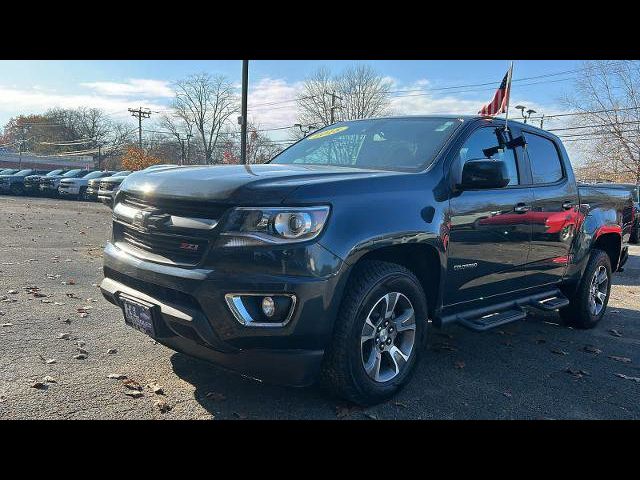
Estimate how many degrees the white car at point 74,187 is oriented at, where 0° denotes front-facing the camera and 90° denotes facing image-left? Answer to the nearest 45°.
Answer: approximately 45°

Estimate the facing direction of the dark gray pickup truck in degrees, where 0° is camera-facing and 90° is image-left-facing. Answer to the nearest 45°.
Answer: approximately 45°

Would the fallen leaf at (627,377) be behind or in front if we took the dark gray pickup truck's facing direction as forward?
behind

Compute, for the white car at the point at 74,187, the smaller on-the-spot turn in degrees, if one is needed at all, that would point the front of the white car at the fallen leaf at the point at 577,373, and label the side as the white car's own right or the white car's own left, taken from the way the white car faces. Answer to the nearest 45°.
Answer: approximately 45° to the white car's own left

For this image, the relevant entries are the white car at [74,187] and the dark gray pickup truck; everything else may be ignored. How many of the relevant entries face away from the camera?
0

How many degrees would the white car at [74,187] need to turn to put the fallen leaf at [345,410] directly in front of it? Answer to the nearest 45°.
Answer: approximately 45° to its left

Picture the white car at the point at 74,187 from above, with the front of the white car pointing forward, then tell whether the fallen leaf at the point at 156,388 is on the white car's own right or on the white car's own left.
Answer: on the white car's own left

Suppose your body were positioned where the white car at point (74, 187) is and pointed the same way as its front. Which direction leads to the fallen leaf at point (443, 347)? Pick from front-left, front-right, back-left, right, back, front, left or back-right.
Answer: front-left
